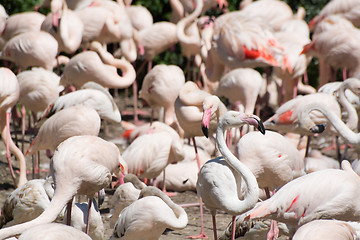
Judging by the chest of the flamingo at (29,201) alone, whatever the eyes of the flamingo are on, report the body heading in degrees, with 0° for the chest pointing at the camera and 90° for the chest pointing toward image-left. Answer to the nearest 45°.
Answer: approximately 270°

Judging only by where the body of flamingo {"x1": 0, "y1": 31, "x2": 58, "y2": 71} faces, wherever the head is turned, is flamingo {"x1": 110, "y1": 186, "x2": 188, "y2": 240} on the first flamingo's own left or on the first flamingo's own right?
on the first flamingo's own right

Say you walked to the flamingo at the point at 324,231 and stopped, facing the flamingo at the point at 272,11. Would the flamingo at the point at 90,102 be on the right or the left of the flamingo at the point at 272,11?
left

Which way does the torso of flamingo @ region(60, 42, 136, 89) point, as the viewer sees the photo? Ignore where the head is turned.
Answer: to the viewer's right

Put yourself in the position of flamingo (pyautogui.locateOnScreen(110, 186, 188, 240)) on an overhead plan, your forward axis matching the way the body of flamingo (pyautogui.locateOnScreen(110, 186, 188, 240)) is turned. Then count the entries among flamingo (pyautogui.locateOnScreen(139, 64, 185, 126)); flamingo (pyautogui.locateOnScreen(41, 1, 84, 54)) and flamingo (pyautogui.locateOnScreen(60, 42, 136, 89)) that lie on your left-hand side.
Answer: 3

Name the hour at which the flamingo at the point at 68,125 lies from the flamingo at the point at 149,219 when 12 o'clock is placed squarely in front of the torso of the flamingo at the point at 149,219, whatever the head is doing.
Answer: the flamingo at the point at 68,125 is roughly at 8 o'clock from the flamingo at the point at 149,219.

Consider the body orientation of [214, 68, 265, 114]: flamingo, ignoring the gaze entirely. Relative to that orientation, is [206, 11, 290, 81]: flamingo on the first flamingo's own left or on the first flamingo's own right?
on the first flamingo's own left
